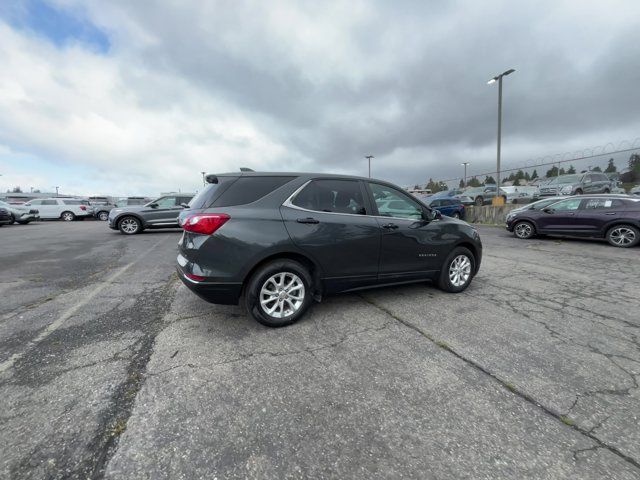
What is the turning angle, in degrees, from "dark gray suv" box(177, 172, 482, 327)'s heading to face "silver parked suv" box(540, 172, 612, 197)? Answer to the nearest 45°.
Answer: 0° — it already faces it

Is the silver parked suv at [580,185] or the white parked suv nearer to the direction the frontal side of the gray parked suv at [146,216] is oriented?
the white parked suv

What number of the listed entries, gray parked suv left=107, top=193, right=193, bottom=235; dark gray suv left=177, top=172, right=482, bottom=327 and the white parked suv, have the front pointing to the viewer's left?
2

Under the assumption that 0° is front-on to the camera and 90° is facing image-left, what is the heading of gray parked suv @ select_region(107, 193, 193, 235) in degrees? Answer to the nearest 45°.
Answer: approximately 90°

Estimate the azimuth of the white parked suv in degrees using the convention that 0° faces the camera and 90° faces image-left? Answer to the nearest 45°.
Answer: approximately 90°

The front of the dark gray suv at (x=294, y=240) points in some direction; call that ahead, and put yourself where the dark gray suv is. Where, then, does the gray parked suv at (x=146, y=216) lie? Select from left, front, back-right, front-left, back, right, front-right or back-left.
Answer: left

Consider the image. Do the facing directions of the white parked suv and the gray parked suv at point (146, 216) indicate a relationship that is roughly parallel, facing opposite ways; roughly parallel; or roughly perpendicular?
roughly parallel

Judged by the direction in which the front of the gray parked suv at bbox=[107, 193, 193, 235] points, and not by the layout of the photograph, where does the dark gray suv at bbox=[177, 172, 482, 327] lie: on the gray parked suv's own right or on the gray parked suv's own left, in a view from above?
on the gray parked suv's own left

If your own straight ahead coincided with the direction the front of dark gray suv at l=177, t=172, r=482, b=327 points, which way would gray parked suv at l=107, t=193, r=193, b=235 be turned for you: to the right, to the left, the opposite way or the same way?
the opposite way

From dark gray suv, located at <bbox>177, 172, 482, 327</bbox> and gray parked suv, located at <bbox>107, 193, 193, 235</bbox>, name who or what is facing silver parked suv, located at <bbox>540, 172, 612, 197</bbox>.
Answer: the dark gray suv

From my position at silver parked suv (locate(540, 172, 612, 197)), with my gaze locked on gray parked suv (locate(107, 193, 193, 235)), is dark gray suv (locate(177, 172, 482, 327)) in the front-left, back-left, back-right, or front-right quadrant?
front-left

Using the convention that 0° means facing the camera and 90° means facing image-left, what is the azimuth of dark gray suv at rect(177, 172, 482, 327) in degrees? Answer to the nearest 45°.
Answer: approximately 225°

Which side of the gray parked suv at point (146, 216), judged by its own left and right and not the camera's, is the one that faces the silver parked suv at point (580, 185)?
back

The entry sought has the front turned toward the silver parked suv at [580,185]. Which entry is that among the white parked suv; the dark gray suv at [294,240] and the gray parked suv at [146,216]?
the dark gray suv

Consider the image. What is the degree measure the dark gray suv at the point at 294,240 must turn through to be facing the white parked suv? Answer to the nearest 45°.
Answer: approximately 90° to its left

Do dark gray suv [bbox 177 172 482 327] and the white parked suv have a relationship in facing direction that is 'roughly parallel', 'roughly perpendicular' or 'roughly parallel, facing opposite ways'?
roughly parallel, facing opposite ways
